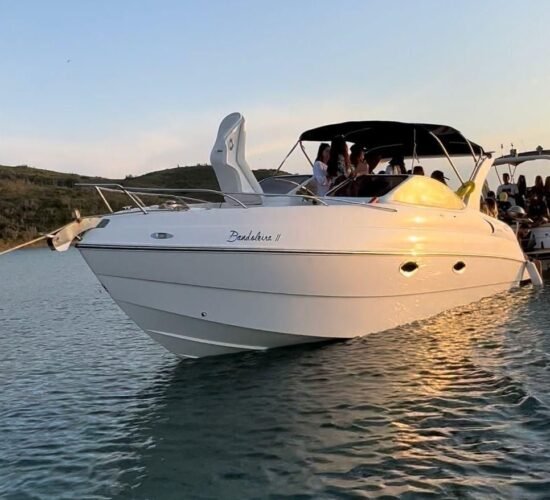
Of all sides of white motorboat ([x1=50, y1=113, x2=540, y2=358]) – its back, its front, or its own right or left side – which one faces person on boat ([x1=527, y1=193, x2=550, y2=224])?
back

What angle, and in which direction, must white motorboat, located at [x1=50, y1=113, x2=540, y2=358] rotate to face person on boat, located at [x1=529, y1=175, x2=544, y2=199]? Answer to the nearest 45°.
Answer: approximately 180°

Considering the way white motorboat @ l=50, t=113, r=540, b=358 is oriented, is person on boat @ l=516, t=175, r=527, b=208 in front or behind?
behind

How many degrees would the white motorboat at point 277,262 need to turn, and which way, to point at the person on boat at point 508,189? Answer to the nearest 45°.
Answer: approximately 180°

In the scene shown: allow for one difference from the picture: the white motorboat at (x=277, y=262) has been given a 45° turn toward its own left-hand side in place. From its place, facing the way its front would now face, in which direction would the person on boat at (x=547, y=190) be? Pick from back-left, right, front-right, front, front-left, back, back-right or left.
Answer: back-left

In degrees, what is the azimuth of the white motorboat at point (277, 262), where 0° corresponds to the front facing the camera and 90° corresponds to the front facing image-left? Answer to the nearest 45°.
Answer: approximately 45°

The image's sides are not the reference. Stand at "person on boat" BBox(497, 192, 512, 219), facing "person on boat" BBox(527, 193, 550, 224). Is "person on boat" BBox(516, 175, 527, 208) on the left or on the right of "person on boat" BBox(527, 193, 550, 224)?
left
